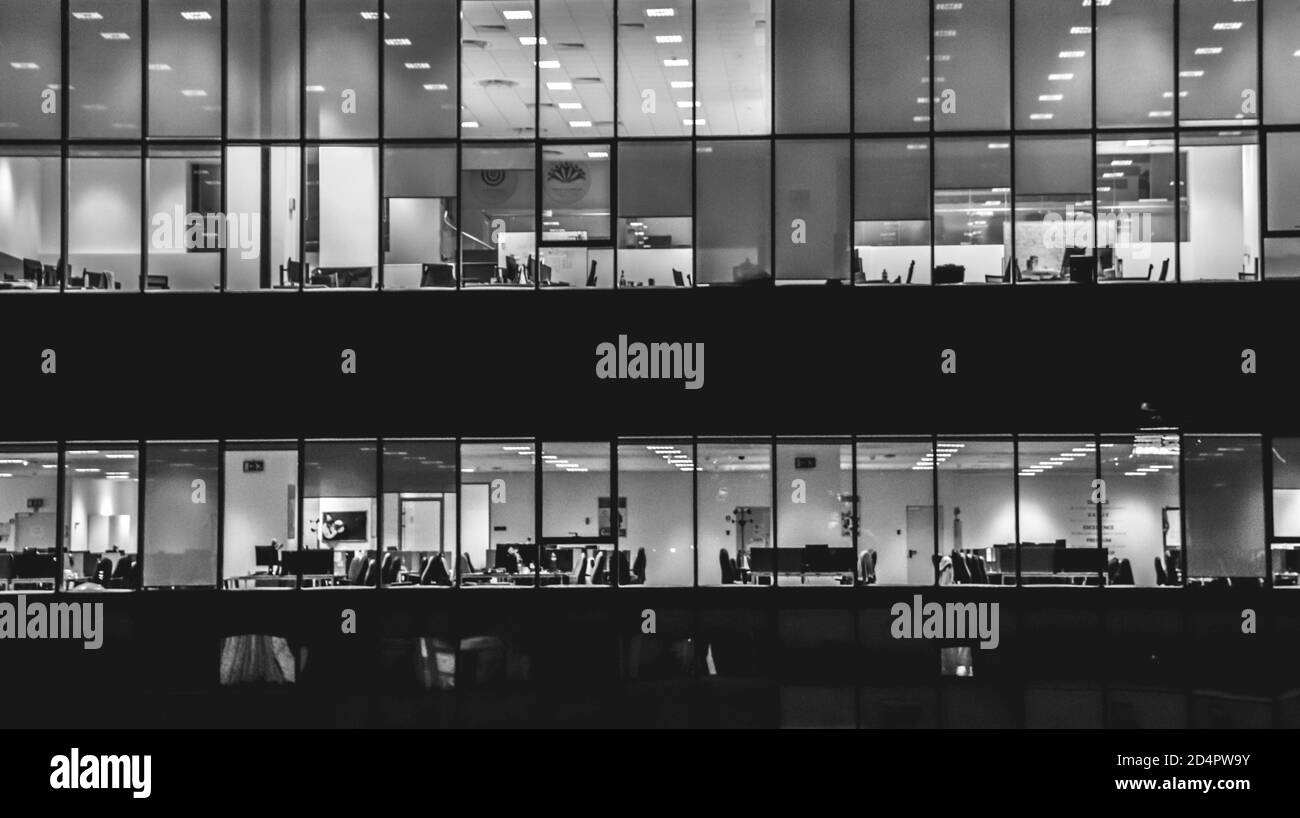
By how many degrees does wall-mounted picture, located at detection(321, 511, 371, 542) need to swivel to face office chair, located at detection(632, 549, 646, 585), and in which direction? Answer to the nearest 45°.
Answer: approximately 90° to its left

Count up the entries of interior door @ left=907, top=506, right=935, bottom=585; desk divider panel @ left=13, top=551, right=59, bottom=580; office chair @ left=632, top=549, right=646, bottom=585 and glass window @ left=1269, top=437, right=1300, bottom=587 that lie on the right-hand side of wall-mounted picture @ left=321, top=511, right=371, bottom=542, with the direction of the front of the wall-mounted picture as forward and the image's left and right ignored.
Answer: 1

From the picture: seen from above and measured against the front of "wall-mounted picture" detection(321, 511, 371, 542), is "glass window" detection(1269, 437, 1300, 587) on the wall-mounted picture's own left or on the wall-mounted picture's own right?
on the wall-mounted picture's own left

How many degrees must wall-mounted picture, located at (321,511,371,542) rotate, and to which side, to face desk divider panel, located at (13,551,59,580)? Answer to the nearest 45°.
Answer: approximately 90° to its right

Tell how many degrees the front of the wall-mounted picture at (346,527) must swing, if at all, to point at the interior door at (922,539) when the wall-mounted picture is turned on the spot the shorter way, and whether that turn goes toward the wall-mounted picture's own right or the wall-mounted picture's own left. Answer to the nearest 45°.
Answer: approximately 90° to the wall-mounted picture's own left

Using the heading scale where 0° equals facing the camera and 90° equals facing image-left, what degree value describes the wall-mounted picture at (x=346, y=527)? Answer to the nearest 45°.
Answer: approximately 0°
